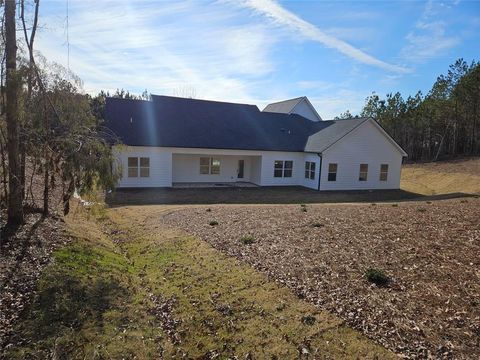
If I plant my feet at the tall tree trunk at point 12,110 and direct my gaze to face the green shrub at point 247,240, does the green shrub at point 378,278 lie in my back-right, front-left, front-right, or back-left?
front-right

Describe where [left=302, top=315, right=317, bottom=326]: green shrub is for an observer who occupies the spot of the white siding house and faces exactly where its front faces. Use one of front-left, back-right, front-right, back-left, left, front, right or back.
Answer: back

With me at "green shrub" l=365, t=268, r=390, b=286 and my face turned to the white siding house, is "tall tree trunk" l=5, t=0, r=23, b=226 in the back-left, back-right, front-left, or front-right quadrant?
front-left

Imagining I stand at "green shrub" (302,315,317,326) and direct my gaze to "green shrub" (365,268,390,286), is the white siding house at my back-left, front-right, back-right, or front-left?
front-left

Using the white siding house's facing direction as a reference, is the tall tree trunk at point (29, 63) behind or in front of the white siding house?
behind

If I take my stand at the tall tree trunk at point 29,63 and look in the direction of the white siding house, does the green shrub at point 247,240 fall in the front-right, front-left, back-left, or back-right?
front-right

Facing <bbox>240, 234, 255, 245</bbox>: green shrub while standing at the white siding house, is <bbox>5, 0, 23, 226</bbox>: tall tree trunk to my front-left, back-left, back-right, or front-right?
front-right

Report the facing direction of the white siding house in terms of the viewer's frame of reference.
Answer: facing away from the viewer

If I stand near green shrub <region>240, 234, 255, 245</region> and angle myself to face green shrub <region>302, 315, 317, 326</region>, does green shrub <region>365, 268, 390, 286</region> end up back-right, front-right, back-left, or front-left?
front-left

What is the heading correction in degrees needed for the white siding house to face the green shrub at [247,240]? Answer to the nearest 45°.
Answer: approximately 180°
